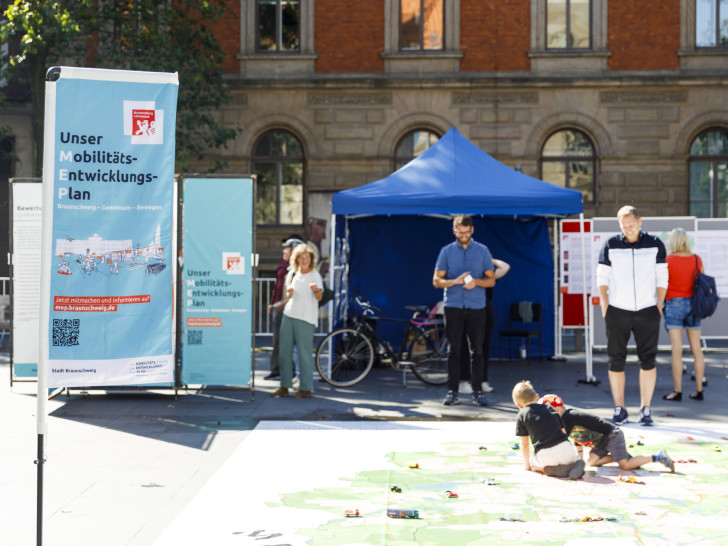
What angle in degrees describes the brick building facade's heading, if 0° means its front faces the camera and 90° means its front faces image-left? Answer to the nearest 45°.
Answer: approximately 0°

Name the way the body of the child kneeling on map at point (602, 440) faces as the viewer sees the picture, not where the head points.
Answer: to the viewer's left

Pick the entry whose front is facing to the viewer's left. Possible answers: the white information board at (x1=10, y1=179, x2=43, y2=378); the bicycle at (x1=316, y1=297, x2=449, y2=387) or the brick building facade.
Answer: the bicycle

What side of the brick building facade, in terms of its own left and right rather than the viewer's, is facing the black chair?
front

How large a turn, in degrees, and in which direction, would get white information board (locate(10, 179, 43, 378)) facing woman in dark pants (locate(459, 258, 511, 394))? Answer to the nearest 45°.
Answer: approximately 90° to its left

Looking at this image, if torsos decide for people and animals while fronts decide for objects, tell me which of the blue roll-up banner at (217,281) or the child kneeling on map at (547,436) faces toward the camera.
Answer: the blue roll-up banner

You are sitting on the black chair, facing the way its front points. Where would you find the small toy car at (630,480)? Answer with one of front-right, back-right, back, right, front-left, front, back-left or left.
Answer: front-left

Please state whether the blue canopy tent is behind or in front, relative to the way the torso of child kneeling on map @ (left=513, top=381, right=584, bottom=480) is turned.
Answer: in front

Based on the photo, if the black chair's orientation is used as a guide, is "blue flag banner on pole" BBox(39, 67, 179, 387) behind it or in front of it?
in front

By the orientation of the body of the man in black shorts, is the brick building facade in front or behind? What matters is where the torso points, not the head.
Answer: behind

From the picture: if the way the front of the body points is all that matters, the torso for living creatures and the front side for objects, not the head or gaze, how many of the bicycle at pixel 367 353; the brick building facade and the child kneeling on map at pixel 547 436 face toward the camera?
1

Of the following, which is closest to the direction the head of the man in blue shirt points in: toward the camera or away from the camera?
toward the camera

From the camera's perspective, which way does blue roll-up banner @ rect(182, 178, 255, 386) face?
toward the camera

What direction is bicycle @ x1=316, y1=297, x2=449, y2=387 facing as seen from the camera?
to the viewer's left

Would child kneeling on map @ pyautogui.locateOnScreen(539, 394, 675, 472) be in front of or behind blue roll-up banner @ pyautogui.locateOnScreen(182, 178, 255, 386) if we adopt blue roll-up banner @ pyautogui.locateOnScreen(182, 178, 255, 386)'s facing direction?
in front

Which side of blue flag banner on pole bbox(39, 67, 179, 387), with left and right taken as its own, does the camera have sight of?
front

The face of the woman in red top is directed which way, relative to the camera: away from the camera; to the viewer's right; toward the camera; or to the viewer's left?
away from the camera
